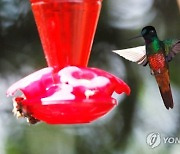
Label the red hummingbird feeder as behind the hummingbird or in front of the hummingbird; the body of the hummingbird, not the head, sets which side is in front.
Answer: in front
